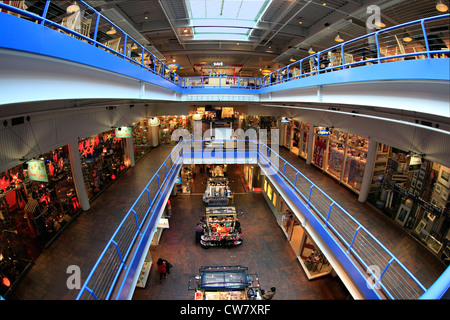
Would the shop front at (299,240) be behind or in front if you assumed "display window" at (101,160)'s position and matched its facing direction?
in front

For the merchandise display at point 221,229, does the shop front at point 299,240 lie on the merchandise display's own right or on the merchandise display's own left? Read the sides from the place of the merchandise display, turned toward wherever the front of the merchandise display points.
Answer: on the merchandise display's own left

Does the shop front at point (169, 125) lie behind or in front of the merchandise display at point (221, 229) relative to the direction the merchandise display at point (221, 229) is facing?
behind

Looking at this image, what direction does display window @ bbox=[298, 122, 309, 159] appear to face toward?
to the viewer's left

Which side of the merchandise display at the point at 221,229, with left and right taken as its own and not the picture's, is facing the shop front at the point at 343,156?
left

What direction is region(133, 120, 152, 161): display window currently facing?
to the viewer's right

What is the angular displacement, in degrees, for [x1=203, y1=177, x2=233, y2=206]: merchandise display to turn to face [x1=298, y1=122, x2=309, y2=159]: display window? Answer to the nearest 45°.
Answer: approximately 90° to its left

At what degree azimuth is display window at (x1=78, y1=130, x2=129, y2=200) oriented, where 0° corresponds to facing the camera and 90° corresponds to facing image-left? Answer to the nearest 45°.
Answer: approximately 315°

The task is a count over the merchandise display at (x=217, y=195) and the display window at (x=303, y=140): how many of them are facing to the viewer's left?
1
